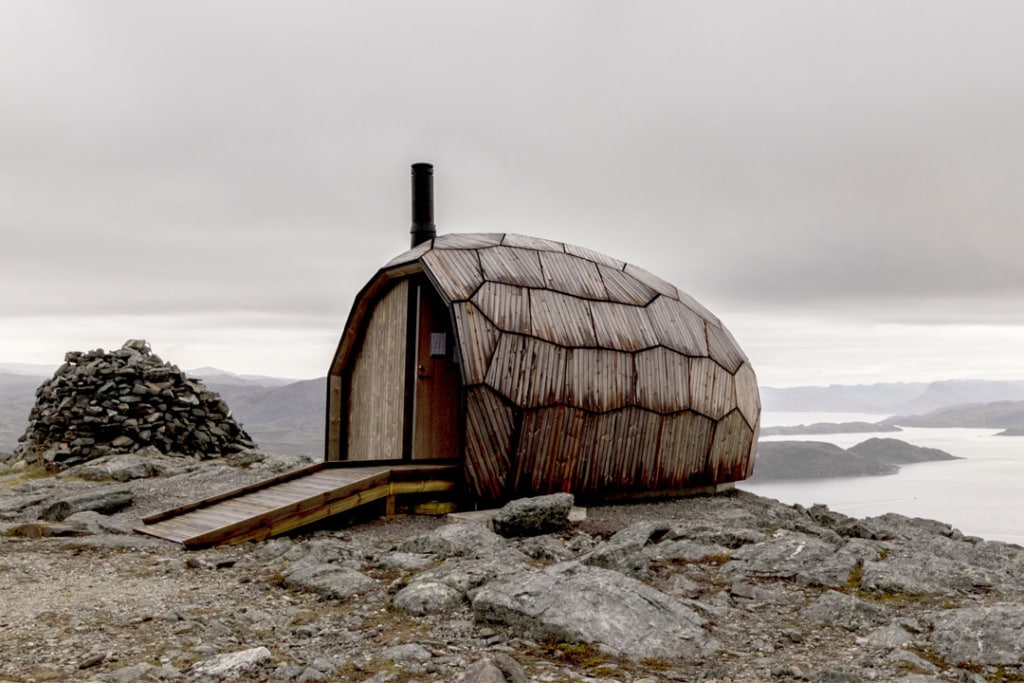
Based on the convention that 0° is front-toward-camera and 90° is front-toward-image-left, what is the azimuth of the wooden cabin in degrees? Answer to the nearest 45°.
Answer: approximately 45°

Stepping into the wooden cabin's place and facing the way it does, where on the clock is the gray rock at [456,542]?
The gray rock is roughly at 11 o'clock from the wooden cabin.

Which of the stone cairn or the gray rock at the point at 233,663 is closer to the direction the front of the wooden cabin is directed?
the gray rock

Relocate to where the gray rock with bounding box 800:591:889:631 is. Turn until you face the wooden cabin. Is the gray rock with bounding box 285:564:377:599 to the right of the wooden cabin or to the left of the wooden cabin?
left

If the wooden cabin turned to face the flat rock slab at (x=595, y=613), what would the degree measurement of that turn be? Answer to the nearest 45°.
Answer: approximately 45° to its left

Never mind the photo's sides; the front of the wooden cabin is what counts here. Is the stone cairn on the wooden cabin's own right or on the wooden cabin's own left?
on the wooden cabin's own right

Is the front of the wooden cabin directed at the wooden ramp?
yes

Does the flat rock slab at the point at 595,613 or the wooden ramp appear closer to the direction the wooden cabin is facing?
the wooden ramp

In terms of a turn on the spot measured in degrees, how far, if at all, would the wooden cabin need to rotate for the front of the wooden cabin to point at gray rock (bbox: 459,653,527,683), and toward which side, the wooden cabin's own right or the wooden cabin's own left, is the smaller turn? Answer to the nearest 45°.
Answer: approximately 45° to the wooden cabin's own left

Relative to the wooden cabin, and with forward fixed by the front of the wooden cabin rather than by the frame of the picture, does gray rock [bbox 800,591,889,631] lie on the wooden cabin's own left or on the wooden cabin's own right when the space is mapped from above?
on the wooden cabin's own left

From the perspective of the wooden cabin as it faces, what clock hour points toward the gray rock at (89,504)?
The gray rock is roughly at 1 o'clock from the wooden cabin.
